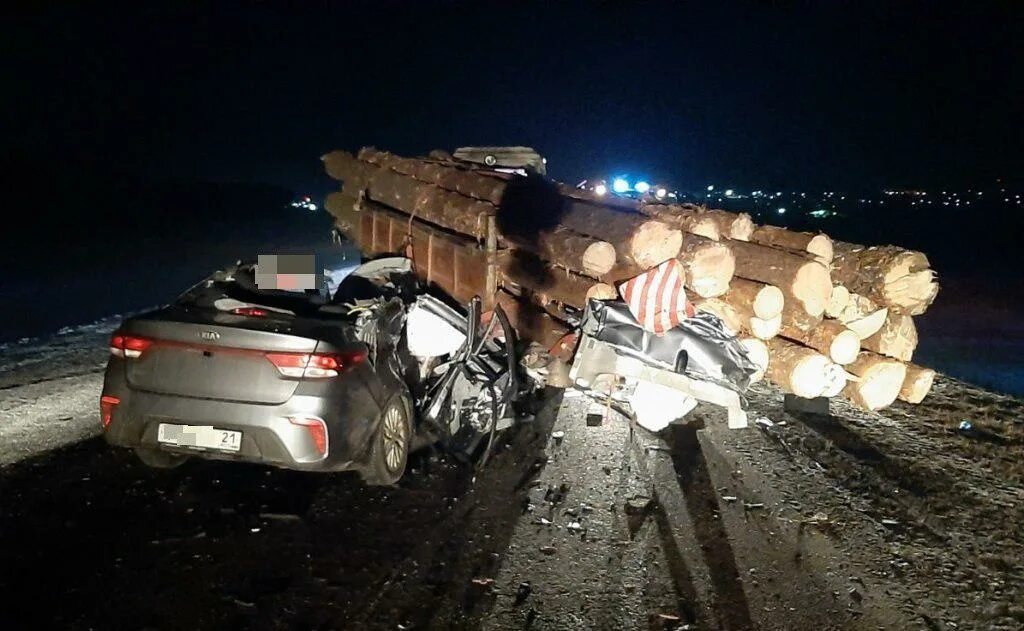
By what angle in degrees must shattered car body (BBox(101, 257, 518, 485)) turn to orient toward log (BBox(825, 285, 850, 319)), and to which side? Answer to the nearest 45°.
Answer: approximately 45° to its right

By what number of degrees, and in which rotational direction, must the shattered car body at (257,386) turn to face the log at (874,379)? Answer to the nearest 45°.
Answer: approximately 45° to its right

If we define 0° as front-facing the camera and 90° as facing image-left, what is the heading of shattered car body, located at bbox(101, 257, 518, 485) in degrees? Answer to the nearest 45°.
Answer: approximately 225°

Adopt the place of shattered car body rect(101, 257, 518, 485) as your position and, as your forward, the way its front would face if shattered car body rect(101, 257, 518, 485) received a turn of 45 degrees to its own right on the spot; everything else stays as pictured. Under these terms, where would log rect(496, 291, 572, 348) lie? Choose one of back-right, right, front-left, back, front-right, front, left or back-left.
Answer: front-left

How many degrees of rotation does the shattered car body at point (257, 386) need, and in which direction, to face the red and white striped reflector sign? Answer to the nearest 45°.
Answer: approximately 45° to its right

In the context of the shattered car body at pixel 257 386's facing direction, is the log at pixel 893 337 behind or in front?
in front

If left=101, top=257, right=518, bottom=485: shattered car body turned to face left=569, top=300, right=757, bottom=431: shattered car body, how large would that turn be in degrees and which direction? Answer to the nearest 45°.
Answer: approximately 45° to its right

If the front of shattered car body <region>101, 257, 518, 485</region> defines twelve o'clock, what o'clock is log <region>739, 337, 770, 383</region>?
The log is roughly at 1 o'clock from the shattered car body.

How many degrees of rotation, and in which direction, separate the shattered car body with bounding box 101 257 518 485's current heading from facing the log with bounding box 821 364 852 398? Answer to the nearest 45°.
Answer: approximately 45° to its right

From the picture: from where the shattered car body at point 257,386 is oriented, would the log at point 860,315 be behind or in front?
in front

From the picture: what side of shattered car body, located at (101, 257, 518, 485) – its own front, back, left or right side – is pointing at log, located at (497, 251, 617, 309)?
front
